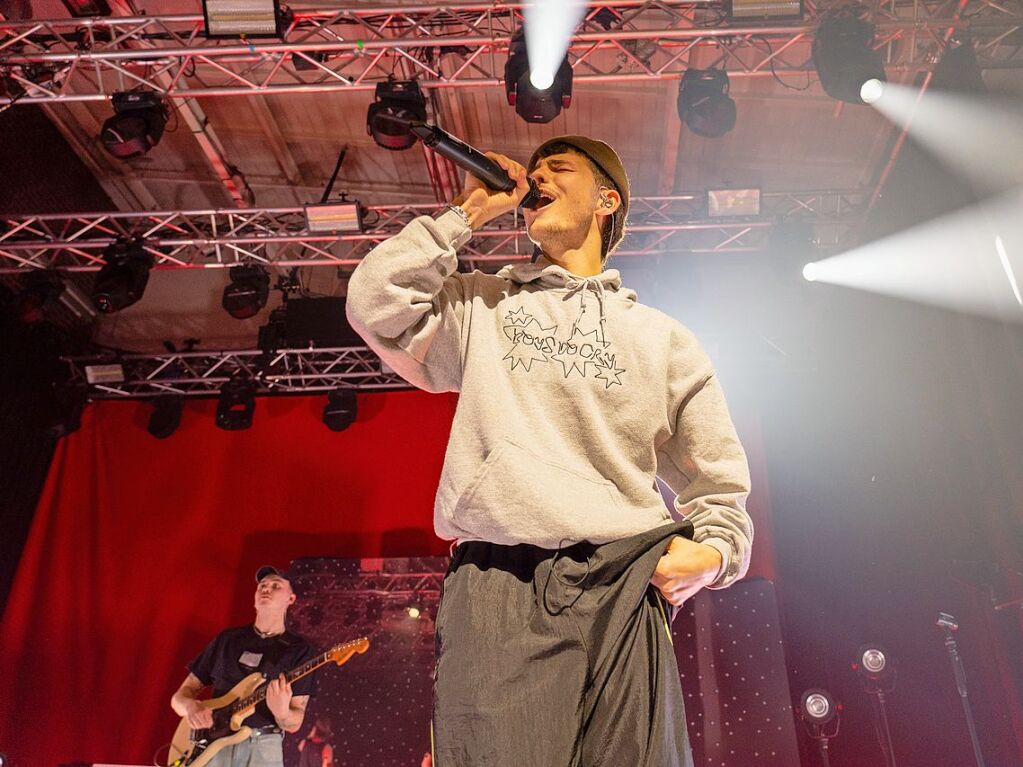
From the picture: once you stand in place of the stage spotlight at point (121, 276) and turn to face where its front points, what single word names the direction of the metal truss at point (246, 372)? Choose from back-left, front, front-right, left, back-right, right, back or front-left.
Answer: back

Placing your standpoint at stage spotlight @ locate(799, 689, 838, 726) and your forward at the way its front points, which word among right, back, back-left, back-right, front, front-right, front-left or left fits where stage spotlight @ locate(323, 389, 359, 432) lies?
right

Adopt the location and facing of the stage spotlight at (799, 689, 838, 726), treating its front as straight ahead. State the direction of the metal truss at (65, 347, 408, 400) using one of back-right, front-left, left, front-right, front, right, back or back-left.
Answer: right

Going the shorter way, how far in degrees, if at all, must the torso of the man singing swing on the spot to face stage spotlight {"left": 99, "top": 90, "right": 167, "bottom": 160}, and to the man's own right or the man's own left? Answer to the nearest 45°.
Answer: approximately 135° to the man's own right

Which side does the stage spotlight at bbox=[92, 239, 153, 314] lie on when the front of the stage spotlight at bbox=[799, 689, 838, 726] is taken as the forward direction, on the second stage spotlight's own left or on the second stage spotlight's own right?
on the second stage spotlight's own right

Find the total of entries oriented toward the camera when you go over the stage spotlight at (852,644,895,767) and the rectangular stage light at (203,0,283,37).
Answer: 2

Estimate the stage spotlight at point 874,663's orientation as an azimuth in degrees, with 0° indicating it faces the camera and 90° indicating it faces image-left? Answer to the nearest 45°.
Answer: approximately 0°

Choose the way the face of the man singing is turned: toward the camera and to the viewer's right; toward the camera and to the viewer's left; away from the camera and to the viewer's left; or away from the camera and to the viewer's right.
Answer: toward the camera and to the viewer's left

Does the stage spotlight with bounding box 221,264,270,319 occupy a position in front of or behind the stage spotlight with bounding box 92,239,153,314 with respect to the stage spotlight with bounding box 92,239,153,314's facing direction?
behind

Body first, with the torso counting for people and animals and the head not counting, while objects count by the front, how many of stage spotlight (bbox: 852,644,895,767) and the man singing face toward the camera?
2
